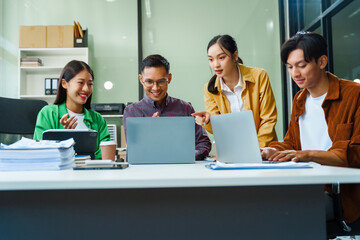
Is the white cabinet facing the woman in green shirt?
yes

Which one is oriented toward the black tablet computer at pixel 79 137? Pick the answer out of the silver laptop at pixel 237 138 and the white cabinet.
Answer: the white cabinet

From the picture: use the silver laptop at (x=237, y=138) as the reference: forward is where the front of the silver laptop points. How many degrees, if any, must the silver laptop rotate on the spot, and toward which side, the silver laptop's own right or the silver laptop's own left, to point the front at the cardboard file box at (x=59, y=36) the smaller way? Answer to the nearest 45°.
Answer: approximately 90° to the silver laptop's own left

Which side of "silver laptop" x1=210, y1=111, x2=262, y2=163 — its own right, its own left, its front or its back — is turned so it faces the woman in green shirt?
left

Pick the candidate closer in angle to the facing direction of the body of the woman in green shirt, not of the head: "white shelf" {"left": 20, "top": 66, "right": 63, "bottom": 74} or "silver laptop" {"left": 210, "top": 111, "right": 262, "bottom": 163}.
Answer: the silver laptop

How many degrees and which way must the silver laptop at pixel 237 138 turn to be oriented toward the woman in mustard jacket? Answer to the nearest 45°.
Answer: approximately 45° to its left

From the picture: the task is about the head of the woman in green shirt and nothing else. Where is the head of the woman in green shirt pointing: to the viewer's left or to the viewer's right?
to the viewer's right

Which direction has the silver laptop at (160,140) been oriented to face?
away from the camera

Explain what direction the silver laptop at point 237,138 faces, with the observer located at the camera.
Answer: facing away from the viewer and to the right of the viewer

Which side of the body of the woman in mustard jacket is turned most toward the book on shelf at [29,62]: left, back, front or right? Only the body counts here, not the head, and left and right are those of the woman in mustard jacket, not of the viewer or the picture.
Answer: right

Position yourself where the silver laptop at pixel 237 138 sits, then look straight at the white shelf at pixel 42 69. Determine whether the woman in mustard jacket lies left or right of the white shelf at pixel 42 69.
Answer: right

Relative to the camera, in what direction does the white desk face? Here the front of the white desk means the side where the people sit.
facing away from the viewer

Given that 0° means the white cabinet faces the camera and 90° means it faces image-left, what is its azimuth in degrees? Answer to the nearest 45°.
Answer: approximately 0°
